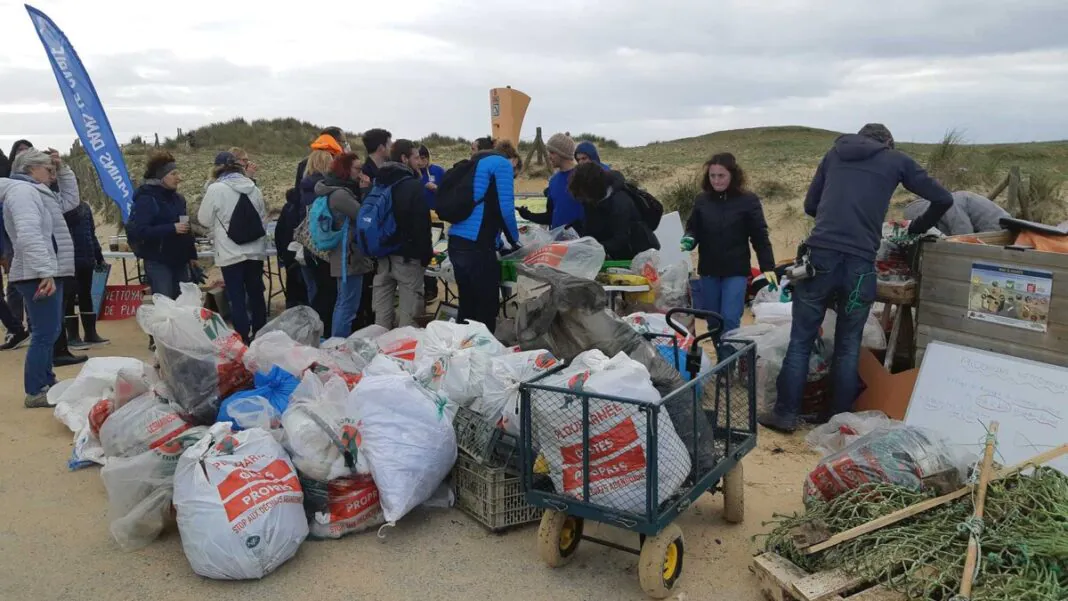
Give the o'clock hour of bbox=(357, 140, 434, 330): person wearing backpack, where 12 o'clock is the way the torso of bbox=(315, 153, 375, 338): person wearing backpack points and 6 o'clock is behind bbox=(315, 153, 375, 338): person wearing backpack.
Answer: bbox=(357, 140, 434, 330): person wearing backpack is roughly at 2 o'clock from bbox=(315, 153, 375, 338): person wearing backpack.

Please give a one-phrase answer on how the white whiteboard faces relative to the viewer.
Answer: facing the viewer

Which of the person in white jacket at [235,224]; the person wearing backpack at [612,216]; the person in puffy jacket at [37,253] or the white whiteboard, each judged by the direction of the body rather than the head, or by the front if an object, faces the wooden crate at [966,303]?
the person in puffy jacket at [37,253]

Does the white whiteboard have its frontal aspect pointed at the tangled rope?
yes

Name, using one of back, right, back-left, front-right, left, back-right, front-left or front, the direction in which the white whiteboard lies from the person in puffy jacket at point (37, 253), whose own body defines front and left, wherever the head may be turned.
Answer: front

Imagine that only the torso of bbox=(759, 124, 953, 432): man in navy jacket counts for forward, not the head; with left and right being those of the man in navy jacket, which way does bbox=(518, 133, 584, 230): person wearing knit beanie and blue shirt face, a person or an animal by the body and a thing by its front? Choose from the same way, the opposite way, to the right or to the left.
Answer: to the left

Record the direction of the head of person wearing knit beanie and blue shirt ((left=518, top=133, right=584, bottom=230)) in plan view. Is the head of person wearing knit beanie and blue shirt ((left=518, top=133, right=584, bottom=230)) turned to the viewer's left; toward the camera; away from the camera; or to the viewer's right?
to the viewer's left

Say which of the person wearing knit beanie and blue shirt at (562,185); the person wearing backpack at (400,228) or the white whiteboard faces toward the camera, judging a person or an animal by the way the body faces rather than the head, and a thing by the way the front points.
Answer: the white whiteboard

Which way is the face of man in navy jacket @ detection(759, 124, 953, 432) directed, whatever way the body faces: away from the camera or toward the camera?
away from the camera

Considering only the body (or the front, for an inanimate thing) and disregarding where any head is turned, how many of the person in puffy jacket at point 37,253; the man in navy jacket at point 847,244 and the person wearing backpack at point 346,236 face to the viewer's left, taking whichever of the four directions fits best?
0

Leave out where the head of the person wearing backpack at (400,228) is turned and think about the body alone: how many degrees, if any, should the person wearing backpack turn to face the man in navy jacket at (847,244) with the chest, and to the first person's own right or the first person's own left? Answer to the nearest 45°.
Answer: approximately 90° to the first person's own right

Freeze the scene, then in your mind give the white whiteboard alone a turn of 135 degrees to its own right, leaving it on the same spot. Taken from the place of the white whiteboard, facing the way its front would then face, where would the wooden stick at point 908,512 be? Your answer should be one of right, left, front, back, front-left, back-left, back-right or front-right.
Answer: back-left

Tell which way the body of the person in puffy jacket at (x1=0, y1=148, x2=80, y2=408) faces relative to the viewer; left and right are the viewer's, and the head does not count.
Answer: facing the viewer and to the right of the viewer

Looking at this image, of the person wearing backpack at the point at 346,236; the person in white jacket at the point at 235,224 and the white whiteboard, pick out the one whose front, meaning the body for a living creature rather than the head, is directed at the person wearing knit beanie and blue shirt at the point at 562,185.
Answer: the person wearing backpack at the point at 346,236
